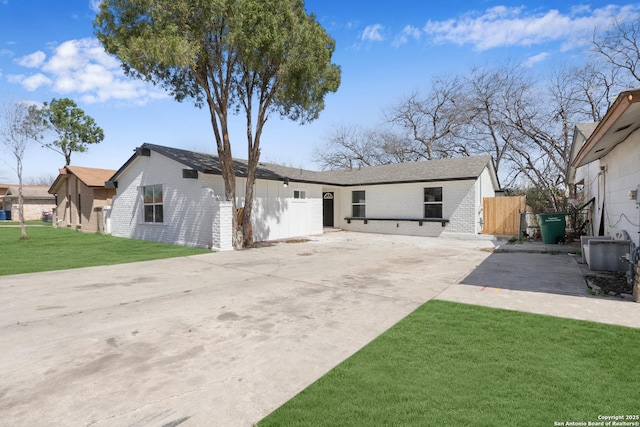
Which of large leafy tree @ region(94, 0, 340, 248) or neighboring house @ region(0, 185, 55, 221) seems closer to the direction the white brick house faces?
the large leafy tree

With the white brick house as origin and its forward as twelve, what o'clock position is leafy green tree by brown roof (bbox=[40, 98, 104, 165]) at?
The leafy green tree by brown roof is roughly at 3 o'clock from the white brick house.

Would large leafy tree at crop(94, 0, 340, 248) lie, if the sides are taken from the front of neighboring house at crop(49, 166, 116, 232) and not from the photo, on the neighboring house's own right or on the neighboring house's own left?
on the neighboring house's own left

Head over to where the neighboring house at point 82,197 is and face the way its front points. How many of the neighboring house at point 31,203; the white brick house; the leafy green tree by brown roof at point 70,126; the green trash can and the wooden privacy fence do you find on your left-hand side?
3

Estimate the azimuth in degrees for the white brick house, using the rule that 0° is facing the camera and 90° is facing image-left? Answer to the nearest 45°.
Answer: approximately 45°

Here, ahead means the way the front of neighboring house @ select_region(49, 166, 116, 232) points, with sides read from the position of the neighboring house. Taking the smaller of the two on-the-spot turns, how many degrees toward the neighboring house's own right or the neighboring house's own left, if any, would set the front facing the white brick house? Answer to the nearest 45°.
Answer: approximately 90° to the neighboring house's own left

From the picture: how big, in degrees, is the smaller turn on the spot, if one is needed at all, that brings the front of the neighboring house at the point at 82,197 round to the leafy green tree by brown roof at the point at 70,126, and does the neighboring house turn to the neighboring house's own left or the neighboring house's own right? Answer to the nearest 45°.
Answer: approximately 135° to the neighboring house's own right

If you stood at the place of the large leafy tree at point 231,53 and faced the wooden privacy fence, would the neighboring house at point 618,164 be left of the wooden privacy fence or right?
right
